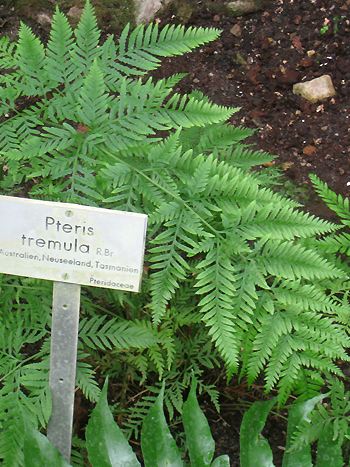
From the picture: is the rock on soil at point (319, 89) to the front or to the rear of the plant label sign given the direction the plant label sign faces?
to the rear

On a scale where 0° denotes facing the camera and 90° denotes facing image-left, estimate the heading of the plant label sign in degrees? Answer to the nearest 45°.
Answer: approximately 0°
